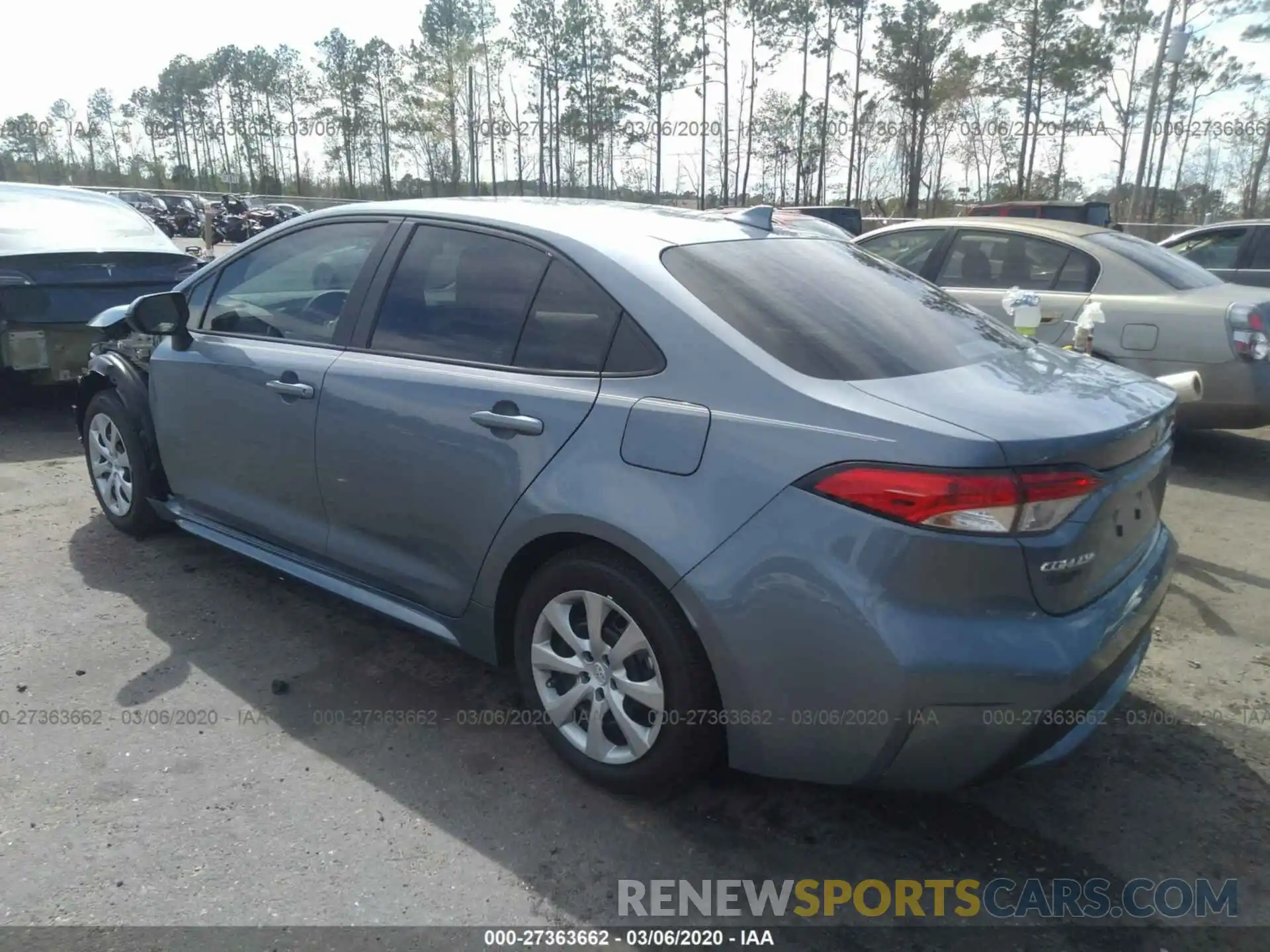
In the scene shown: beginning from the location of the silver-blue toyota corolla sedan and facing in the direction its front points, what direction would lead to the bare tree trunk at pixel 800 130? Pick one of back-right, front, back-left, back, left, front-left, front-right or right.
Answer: front-right

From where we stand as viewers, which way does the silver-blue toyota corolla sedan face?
facing away from the viewer and to the left of the viewer

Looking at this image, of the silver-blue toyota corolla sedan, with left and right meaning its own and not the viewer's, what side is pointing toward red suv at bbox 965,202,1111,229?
right
